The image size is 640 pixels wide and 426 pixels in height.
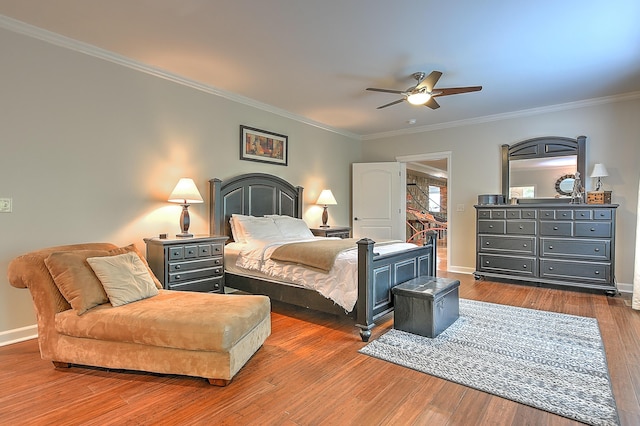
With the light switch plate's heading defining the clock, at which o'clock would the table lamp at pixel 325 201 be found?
The table lamp is roughly at 9 o'clock from the light switch plate.

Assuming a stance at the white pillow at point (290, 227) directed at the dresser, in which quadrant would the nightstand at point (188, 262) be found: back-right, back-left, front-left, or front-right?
back-right

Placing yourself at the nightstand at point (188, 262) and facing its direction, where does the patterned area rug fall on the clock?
The patterned area rug is roughly at 12 o'clock from the nightstand.

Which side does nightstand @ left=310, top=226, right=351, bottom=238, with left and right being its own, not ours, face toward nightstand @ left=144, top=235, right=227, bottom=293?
right

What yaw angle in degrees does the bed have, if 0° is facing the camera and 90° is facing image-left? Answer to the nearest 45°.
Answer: approximately 315°

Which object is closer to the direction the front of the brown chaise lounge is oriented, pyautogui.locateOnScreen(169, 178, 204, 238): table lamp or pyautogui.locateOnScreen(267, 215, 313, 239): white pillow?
the white pillow

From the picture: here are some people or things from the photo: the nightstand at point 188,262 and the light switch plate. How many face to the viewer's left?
0

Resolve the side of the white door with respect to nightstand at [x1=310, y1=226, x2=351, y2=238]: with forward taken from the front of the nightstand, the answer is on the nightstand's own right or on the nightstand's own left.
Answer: on the nightstand's own left

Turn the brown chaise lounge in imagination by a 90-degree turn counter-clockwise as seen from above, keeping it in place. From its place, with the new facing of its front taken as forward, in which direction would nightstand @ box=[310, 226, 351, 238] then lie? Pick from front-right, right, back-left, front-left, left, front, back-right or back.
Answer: front

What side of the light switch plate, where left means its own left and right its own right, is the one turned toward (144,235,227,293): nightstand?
left

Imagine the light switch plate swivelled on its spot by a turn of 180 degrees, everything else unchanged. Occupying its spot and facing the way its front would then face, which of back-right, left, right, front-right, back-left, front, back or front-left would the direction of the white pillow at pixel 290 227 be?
right

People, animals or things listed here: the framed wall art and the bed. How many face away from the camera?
0
